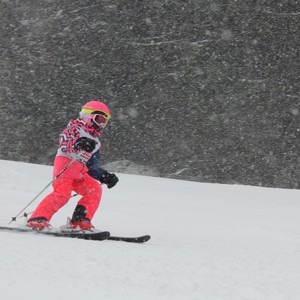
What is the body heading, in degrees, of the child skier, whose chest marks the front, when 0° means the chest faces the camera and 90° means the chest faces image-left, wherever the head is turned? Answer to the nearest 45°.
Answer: approximately 315°
